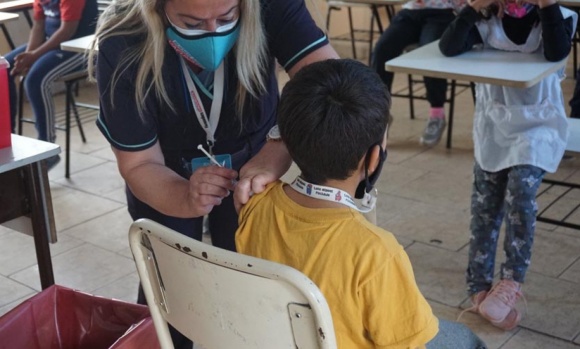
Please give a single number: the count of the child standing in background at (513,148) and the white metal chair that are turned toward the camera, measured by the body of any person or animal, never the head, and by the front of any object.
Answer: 1

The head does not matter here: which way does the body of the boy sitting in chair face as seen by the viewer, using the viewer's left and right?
facing away from the viewer and to the right of the viewer

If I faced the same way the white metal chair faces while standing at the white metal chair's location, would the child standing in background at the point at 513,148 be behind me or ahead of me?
ahead

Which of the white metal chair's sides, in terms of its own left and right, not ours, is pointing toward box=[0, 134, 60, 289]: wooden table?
left

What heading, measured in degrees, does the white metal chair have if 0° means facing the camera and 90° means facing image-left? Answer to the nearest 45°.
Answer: approximately 225°

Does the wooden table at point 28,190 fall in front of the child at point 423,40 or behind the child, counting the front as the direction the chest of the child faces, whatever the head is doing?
in front

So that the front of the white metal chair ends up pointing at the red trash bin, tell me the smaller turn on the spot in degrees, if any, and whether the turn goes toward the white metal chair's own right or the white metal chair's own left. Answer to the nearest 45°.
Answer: approximately 90° to the white metal chair's own left

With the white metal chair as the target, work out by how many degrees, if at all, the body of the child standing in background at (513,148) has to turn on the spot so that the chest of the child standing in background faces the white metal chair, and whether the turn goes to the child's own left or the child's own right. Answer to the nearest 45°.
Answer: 0° — they already face it

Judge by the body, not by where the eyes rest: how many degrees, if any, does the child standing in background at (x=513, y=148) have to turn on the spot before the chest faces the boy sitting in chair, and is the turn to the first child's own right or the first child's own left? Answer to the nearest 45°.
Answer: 0° — they already face them

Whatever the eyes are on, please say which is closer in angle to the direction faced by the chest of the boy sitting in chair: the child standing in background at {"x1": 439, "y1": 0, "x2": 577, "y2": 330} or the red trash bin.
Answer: the child standing in background

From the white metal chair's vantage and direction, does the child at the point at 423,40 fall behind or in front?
in front

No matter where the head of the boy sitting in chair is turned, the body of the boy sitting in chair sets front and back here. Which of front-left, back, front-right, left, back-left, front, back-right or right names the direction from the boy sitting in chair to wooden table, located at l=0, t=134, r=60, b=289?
left

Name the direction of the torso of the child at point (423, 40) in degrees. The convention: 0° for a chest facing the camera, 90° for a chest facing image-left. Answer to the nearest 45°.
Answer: approximately 45°

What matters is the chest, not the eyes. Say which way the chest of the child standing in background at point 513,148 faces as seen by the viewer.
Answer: toward the camera

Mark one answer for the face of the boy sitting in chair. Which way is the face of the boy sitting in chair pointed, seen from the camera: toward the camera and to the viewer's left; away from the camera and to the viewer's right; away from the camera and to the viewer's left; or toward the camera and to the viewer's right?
away from the camera and to the viewer's right

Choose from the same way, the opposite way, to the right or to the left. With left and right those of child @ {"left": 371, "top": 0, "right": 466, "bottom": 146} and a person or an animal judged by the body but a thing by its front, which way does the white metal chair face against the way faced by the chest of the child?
the opposite way
